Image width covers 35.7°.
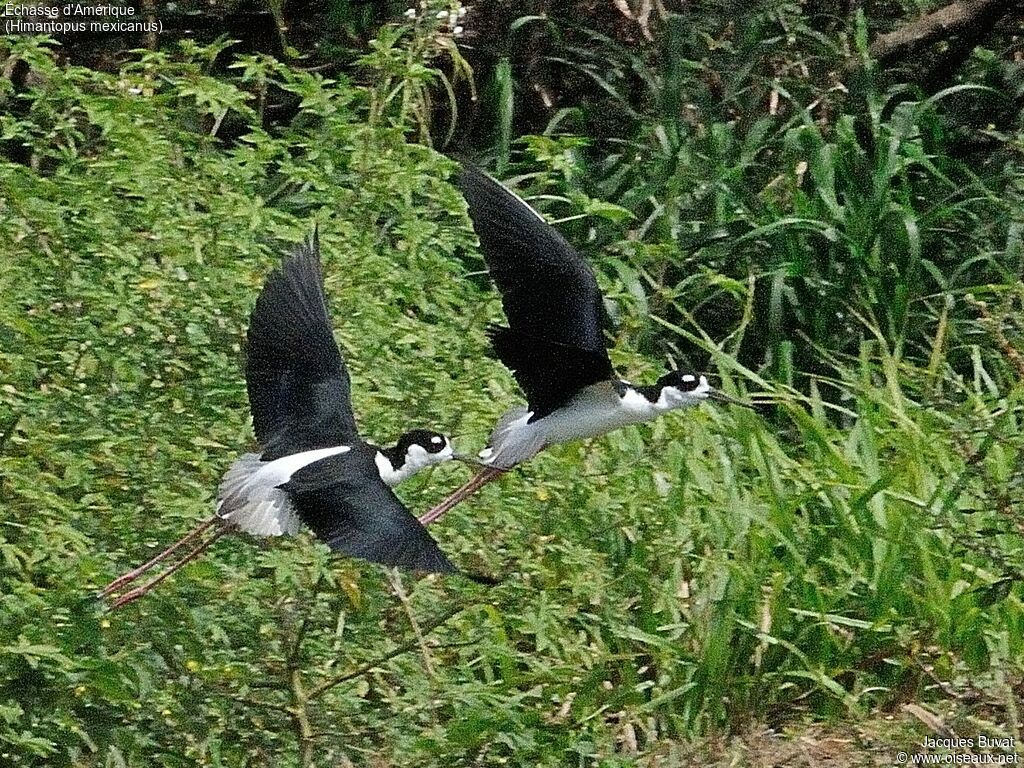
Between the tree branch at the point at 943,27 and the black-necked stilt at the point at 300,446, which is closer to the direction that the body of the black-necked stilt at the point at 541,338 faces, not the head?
the tree branch

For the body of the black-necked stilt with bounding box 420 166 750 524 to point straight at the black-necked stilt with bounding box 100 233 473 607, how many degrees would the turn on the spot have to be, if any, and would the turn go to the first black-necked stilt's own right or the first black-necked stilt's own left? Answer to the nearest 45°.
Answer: approximately 135° to the first black-necked stilt's own right

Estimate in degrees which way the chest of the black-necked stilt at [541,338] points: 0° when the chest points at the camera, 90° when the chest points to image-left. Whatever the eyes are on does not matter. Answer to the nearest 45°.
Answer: approximately 270°

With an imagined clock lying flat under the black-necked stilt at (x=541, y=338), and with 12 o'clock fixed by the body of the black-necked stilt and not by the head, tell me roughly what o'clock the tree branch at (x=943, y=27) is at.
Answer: The tree branch is roughly at 10 o'clock from the black-necked stilt.
